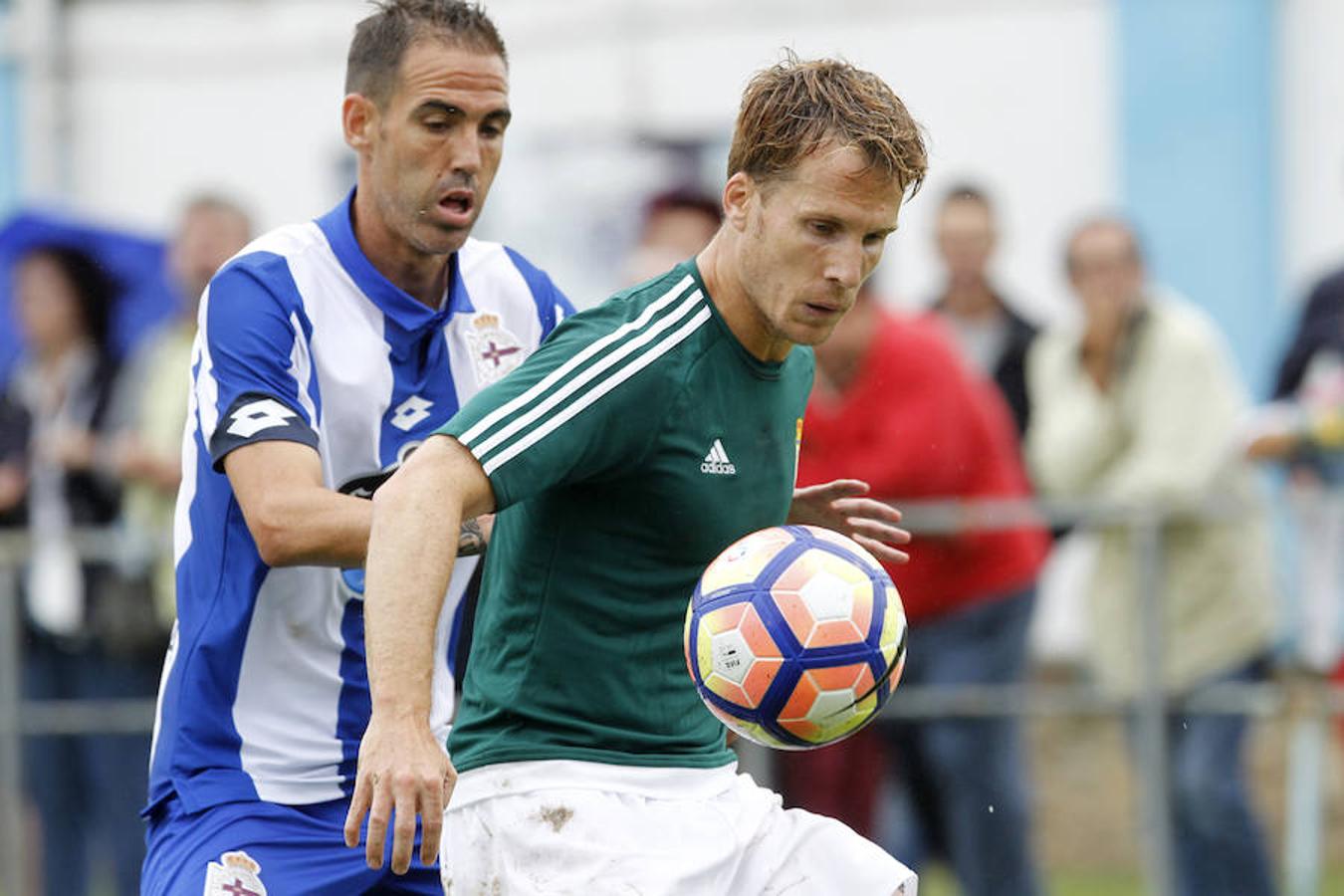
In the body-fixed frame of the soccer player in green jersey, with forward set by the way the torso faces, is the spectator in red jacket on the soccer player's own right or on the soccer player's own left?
on the soccer player's own left

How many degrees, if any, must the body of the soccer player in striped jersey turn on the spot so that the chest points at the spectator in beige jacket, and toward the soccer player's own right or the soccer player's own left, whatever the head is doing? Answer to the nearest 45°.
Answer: approximately 90° to the soccer player's own left

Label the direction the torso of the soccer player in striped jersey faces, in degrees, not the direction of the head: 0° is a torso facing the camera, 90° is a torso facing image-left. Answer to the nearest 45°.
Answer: approximately 315°

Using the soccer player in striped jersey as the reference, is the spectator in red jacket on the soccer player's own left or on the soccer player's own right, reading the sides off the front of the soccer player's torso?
on the soccer player's own left

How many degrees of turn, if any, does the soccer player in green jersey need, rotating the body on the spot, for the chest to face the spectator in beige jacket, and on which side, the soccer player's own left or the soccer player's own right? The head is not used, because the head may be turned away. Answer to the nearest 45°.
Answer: approximately 90° to the soccer player's own left

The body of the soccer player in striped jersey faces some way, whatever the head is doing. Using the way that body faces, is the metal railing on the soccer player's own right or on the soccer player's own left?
on the soccer player's own left

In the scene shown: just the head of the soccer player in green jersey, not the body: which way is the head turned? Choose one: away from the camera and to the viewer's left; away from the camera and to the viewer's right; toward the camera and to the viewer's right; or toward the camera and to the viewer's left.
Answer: toward the camera and to the viewer's right

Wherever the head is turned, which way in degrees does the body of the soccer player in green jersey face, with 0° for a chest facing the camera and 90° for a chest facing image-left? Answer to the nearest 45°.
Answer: approximately 315°

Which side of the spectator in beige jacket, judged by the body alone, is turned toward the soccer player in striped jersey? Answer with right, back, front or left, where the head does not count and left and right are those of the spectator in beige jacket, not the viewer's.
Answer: front

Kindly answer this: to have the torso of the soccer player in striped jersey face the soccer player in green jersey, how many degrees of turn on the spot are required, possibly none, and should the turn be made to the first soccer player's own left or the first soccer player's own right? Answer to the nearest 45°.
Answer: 0° — they already face them

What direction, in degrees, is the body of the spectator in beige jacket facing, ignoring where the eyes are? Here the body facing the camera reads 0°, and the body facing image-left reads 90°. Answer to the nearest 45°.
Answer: approximately 45°

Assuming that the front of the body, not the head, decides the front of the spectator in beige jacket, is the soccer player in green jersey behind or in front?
in front
